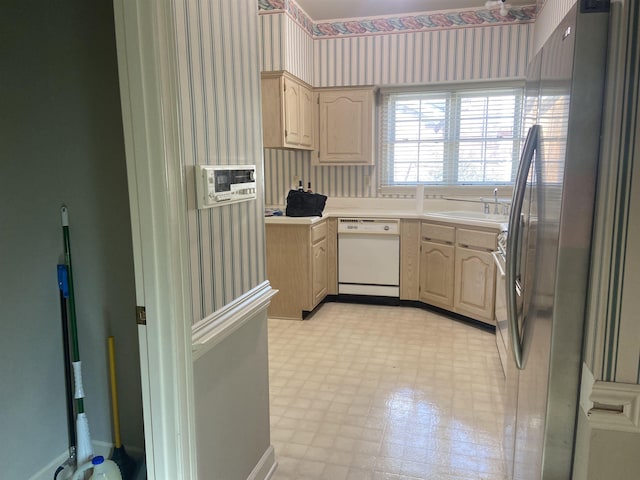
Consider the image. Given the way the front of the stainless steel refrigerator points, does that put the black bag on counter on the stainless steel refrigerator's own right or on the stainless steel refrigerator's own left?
on the stainless steel refrigerator's own right

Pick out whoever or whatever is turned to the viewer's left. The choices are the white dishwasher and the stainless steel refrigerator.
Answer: the stainless steel refrigerator

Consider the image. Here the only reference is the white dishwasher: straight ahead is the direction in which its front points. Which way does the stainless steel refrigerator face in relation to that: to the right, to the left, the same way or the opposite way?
to the right

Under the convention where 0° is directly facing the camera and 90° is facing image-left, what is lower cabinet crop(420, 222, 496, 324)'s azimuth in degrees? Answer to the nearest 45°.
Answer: approximately 45°

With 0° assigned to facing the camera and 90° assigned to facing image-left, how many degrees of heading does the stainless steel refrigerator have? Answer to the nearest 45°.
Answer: approximately 90°

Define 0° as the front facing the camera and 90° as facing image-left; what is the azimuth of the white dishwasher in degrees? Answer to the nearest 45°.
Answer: approximately 0°

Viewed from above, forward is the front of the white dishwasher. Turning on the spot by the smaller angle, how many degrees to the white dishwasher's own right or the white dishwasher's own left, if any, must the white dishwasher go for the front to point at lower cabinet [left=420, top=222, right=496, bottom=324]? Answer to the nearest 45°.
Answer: approximately 45° to the white dishwasher's own left

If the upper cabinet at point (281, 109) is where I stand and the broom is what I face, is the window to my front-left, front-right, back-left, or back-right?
back-left

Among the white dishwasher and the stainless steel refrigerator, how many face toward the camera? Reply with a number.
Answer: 1

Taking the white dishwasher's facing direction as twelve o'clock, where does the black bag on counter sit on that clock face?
The black bag on counter is roughly at 2 o'clock from the white dishwasher.

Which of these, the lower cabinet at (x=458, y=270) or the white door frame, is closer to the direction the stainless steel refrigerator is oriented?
the white door frame
